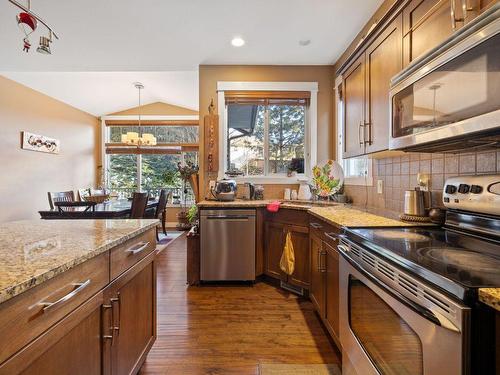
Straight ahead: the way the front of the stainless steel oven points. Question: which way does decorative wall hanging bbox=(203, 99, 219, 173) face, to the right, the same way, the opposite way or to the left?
to the left

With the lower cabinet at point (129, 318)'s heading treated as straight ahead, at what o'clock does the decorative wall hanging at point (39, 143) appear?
The decorative wall hanging is roughly at 7 o'clock from the lower cabinet.

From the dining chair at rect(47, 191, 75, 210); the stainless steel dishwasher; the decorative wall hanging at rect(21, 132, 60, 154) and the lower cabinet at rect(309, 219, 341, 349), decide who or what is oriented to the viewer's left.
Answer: the lower cabinet

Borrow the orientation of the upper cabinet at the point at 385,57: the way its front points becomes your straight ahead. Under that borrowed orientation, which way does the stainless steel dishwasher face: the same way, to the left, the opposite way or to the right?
to the left

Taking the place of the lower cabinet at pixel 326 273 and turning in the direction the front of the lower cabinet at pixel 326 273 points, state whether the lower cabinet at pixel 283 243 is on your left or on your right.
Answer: on your right

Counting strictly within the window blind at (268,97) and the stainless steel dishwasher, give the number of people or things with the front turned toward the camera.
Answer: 2

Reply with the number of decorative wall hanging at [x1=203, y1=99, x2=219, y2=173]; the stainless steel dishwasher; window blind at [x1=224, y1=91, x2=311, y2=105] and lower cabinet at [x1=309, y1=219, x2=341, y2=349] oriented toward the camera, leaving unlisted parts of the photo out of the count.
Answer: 3

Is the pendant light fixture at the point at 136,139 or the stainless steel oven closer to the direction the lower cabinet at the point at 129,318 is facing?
the stainless steel oven

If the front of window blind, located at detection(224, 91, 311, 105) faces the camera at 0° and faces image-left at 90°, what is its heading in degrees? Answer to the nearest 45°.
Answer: approximately 0°

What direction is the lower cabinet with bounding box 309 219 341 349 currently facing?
to the viewer's left

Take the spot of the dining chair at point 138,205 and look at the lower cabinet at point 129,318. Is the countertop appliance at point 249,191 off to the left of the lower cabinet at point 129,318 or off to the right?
left

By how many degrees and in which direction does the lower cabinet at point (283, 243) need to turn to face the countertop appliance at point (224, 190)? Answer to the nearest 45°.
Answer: approximately 90° to its right
